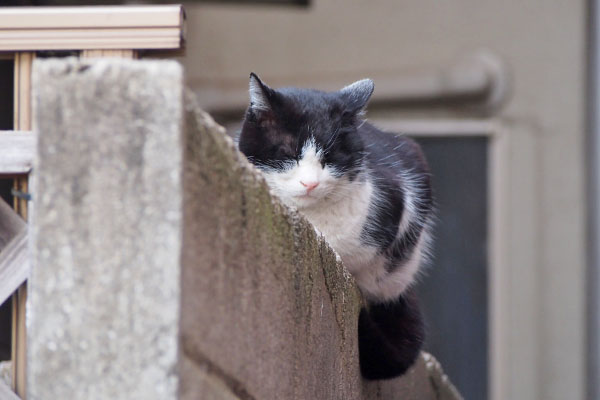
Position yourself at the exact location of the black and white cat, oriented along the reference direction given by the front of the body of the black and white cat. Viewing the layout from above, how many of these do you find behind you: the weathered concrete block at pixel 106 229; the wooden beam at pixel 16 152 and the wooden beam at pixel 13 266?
0

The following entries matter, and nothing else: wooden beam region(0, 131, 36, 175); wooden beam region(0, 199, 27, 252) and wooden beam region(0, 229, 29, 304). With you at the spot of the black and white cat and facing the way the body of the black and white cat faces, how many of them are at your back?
0

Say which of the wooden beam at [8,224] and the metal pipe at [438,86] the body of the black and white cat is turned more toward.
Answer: the wooden beam

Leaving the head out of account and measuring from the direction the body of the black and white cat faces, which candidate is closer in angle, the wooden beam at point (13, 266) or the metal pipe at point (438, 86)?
the wooden beam

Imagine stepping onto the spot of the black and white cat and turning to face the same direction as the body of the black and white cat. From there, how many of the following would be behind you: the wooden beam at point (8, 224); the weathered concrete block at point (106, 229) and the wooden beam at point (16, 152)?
0

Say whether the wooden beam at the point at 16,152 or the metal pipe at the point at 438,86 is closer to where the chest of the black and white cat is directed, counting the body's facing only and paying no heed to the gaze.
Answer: the wooden beam

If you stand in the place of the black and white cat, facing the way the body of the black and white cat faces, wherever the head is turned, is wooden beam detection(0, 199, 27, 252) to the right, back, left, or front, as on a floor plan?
front

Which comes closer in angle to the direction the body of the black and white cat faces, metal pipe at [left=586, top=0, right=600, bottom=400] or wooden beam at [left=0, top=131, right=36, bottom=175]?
the wooden beam

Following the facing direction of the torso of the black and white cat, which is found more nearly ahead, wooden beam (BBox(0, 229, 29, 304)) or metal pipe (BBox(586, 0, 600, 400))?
the wooden beam

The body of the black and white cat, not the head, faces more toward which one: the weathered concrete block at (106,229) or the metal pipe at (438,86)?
the weathered concrete block

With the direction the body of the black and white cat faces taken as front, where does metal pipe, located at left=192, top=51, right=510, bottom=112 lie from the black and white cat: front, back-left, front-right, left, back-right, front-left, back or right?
back-right
